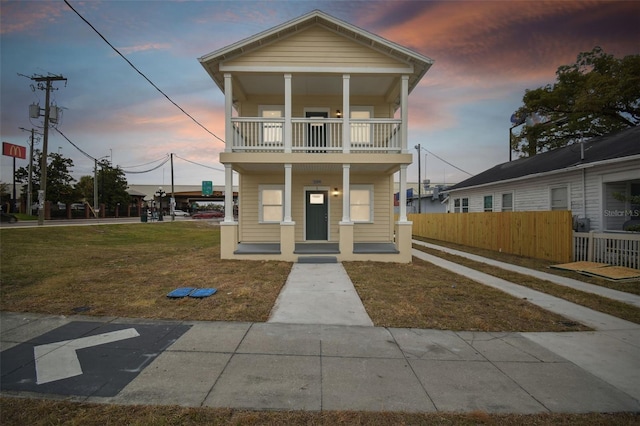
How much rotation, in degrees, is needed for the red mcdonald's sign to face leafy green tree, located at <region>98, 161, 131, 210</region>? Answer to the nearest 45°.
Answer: approximately 90° to its left

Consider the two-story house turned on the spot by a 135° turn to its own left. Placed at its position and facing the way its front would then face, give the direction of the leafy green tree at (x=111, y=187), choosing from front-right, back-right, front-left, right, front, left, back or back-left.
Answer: left

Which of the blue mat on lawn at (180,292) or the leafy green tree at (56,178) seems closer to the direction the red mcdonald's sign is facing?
the blue mat on lawn

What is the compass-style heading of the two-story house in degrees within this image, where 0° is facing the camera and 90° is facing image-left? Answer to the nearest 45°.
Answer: approximately 0°

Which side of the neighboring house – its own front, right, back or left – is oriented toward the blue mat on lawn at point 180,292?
right

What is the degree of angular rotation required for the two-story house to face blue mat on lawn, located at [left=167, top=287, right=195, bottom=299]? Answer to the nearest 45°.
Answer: approximately 45° to its right

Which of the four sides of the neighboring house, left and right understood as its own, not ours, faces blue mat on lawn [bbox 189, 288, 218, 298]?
right

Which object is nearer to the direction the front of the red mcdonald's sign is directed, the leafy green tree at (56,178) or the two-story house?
the two-story house
